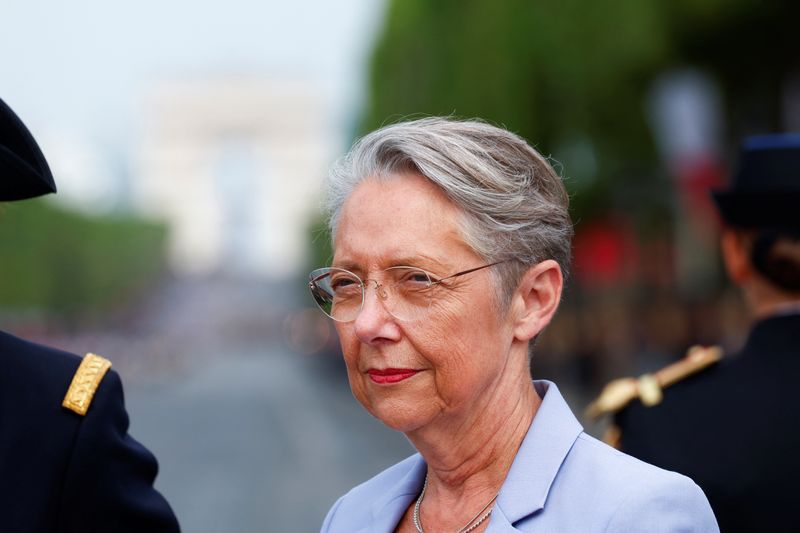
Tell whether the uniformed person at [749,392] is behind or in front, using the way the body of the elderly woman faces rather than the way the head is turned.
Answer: behind

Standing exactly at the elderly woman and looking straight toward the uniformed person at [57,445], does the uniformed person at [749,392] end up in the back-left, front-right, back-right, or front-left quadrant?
back-right

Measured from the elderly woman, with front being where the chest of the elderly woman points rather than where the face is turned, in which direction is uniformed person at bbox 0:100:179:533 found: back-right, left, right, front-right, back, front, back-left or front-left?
front-right

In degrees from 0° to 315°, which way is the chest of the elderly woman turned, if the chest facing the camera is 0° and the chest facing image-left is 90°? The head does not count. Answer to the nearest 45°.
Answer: approximately 45°
